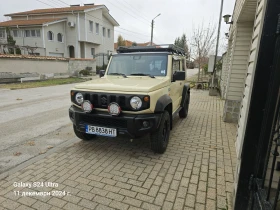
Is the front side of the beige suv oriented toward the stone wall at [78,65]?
no

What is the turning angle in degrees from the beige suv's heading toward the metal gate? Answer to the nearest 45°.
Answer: approximately 90° to its left

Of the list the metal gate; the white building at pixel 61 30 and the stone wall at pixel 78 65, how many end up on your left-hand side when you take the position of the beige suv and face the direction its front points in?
1

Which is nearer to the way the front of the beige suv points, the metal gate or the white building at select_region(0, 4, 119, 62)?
the metal gate

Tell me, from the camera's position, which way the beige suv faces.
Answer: facing the viewer and to the left of the viewer

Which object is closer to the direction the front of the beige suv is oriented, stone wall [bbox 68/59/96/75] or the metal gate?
the metal gate

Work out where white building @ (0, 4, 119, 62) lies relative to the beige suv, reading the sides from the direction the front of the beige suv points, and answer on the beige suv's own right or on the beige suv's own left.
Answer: on the beige suv's own right
